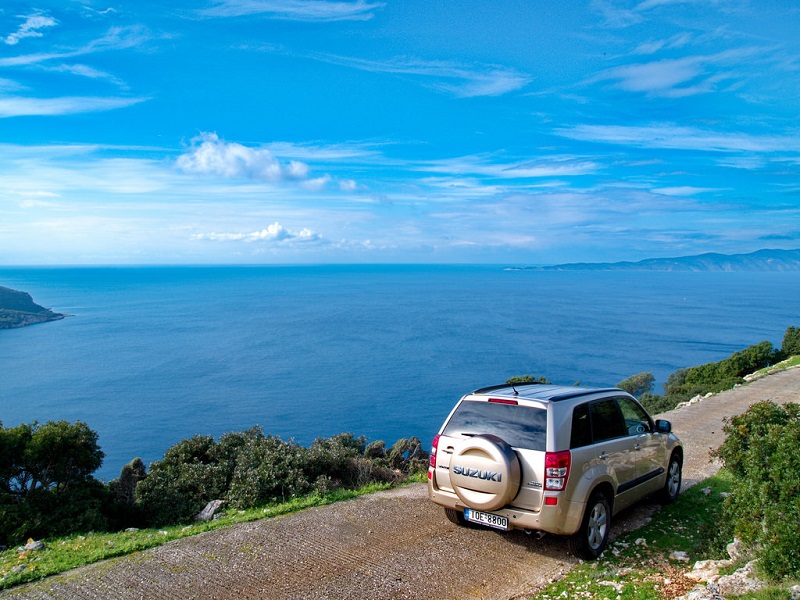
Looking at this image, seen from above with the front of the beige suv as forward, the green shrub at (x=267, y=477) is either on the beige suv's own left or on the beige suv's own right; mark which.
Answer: on the beige suv's own left

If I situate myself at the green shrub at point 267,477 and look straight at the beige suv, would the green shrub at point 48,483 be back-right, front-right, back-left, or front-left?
back-right

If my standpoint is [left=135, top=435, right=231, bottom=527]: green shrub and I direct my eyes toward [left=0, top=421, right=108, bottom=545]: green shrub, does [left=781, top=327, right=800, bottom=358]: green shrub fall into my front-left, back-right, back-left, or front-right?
back-right

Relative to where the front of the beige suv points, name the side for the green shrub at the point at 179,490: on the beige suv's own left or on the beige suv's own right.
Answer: on the beige suv's own left

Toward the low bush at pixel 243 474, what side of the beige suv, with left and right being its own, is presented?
left

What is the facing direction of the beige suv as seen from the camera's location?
facing away from the viewer and to the right of the viewer
